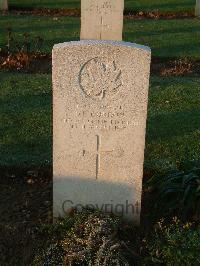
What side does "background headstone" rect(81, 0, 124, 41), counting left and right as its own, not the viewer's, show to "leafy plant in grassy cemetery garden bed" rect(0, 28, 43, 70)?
right

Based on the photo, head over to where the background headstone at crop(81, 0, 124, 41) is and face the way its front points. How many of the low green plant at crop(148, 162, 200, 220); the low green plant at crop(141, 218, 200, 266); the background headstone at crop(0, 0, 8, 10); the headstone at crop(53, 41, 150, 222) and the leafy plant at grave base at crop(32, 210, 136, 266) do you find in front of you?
4

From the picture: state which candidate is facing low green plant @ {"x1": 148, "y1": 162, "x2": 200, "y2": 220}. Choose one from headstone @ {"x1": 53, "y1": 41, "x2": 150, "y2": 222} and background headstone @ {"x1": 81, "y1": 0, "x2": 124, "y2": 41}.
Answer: the background headstone

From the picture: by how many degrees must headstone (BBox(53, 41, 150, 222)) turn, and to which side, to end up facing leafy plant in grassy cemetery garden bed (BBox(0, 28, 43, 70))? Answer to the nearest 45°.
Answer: approximately 180°

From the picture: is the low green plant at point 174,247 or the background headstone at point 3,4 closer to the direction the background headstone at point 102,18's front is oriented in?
the low green plant

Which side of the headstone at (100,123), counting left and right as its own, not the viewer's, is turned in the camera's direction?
front

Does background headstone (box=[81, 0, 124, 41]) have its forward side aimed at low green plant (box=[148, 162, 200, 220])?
yes

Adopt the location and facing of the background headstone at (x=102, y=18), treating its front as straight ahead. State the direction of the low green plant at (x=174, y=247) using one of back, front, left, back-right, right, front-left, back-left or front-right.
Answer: front

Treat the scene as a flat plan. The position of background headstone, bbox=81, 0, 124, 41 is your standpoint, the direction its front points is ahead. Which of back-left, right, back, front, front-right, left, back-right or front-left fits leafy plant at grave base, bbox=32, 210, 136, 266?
front

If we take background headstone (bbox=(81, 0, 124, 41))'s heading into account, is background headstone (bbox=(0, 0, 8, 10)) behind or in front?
behind

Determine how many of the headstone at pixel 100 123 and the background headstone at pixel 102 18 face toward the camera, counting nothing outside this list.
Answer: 2

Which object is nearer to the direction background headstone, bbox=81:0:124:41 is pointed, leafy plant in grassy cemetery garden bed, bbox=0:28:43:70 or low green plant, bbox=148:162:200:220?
the low green plant

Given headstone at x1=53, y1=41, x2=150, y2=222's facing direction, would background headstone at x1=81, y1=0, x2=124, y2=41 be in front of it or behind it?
behind

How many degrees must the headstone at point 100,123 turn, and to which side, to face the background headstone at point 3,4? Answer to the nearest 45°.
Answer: approximately 180°

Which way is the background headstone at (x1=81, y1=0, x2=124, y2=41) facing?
toward the camera

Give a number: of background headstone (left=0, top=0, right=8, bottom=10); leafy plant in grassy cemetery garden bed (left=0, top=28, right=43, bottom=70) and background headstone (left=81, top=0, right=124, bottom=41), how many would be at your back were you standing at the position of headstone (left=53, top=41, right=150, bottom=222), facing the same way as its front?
3
